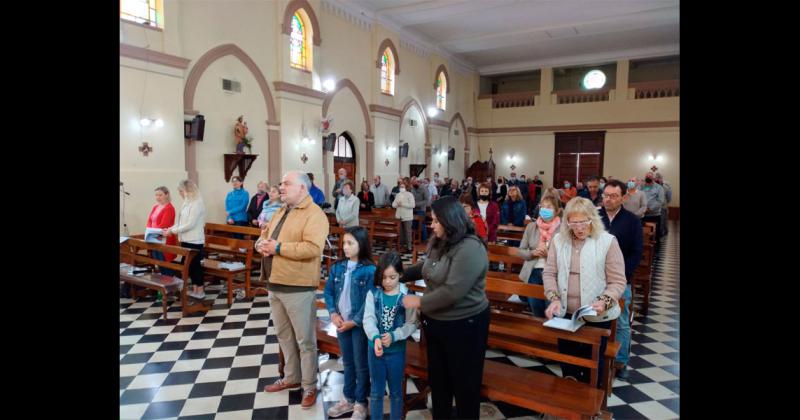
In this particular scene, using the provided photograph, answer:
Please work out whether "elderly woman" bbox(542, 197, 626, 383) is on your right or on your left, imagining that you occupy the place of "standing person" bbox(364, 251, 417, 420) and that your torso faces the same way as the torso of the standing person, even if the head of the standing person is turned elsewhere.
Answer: on your left

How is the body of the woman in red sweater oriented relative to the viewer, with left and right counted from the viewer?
facing the viewer and to the left of the viewer

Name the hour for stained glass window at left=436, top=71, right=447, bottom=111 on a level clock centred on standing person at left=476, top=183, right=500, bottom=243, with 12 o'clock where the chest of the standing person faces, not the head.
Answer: The stained glass window is roughly at 4 o'clock from the standing person.

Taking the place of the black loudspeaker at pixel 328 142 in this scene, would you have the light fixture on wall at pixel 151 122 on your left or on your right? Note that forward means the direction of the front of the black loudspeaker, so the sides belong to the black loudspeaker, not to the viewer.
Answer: on your right

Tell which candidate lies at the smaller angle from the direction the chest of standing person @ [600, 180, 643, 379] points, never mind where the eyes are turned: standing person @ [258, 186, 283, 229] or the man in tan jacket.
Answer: the man in tan jacket

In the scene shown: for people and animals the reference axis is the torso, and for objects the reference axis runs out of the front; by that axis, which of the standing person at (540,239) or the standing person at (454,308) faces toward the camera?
the standing person at (540,239)

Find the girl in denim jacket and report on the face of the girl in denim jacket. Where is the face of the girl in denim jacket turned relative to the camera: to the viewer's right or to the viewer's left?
to the viewer's left

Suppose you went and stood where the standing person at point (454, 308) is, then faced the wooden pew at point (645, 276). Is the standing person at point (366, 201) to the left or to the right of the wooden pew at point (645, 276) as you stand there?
left

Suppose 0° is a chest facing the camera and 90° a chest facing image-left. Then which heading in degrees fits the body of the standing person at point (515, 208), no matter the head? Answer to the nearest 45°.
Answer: approximately 45°

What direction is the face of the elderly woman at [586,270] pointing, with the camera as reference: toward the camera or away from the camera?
toward the camera

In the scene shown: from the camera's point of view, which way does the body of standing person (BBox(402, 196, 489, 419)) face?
to the viewer's left

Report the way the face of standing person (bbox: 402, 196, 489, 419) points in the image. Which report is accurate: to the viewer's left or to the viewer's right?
to the viewer's left

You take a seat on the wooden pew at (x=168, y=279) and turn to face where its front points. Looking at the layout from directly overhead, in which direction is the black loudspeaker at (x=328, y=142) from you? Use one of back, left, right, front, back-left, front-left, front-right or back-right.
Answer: back

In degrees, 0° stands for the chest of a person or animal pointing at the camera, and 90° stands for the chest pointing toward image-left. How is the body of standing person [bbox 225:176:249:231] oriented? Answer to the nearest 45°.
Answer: approximately 45°
